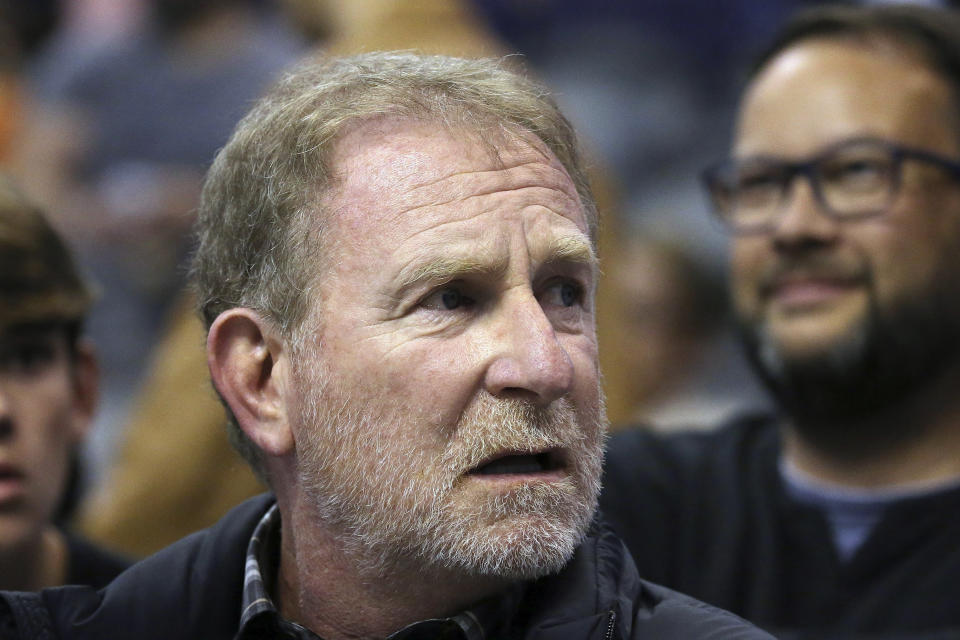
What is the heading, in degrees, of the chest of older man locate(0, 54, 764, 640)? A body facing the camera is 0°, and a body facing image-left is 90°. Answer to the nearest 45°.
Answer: approximately 315°

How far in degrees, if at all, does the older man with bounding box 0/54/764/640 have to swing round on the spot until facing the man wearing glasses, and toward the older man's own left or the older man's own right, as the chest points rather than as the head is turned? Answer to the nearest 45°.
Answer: approximately 90° to the older man's own left
